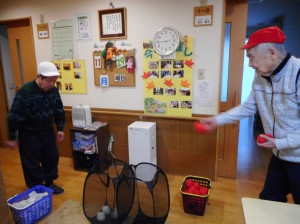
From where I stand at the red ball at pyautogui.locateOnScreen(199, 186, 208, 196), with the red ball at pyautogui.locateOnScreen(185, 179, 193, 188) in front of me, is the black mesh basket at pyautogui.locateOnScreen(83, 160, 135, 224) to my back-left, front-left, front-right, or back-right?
front-left

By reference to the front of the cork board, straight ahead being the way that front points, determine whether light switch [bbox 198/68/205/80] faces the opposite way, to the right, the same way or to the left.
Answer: the same way

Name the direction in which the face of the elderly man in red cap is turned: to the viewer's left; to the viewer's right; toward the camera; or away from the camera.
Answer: to the viewer's left

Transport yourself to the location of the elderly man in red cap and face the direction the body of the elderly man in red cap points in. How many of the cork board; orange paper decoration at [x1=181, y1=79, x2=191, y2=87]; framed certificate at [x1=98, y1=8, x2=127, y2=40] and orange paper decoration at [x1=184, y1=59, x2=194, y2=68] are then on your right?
4

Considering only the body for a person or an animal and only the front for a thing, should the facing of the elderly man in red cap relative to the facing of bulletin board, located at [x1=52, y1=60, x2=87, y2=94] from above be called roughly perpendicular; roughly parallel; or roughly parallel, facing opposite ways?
roughly perpendicular

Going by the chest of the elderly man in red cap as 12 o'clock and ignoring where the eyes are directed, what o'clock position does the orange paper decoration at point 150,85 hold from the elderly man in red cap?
The orange paper decoration is roughly at 3 o'clock from the elderly man in red cap.

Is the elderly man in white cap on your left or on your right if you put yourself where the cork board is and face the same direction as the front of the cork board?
on your right

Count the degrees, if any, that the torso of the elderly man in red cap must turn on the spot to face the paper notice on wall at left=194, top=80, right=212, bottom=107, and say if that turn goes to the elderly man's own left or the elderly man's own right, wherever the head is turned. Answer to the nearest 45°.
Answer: approximately 90° to the elderly man's own right

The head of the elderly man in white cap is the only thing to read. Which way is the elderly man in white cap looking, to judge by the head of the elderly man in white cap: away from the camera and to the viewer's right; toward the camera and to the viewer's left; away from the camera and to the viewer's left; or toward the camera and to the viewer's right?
toward the camera and to the viewer's right

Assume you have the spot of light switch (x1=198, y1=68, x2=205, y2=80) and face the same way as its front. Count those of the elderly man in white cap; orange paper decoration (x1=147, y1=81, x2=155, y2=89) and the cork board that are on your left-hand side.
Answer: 0

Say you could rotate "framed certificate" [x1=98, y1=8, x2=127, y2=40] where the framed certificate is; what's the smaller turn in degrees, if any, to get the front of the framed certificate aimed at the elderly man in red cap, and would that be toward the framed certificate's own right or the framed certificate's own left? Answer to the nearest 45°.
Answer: approximately 45° to the framed certificate's own left

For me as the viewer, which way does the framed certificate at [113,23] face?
facing the viewer

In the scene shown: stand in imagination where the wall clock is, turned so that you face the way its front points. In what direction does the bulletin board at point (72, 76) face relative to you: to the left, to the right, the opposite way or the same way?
the same way

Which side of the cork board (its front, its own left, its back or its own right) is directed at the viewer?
front

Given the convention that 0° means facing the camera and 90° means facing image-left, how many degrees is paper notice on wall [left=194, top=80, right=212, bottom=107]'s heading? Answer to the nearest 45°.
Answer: approximately 0°

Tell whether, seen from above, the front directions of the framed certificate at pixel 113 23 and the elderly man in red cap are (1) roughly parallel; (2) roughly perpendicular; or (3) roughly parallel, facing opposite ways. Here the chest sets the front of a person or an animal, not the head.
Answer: roughly perpendicular

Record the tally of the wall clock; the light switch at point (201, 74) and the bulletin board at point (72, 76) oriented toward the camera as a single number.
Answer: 3

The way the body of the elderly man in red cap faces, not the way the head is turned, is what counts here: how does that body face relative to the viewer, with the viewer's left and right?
facing the viewer and to the left of the viewer

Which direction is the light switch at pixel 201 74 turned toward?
toward the camera
